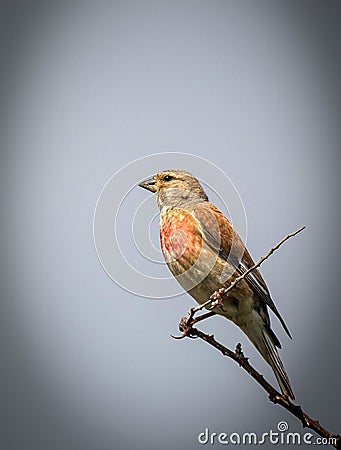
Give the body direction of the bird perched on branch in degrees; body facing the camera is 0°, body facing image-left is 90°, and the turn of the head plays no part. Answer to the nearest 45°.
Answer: approximately 90°
